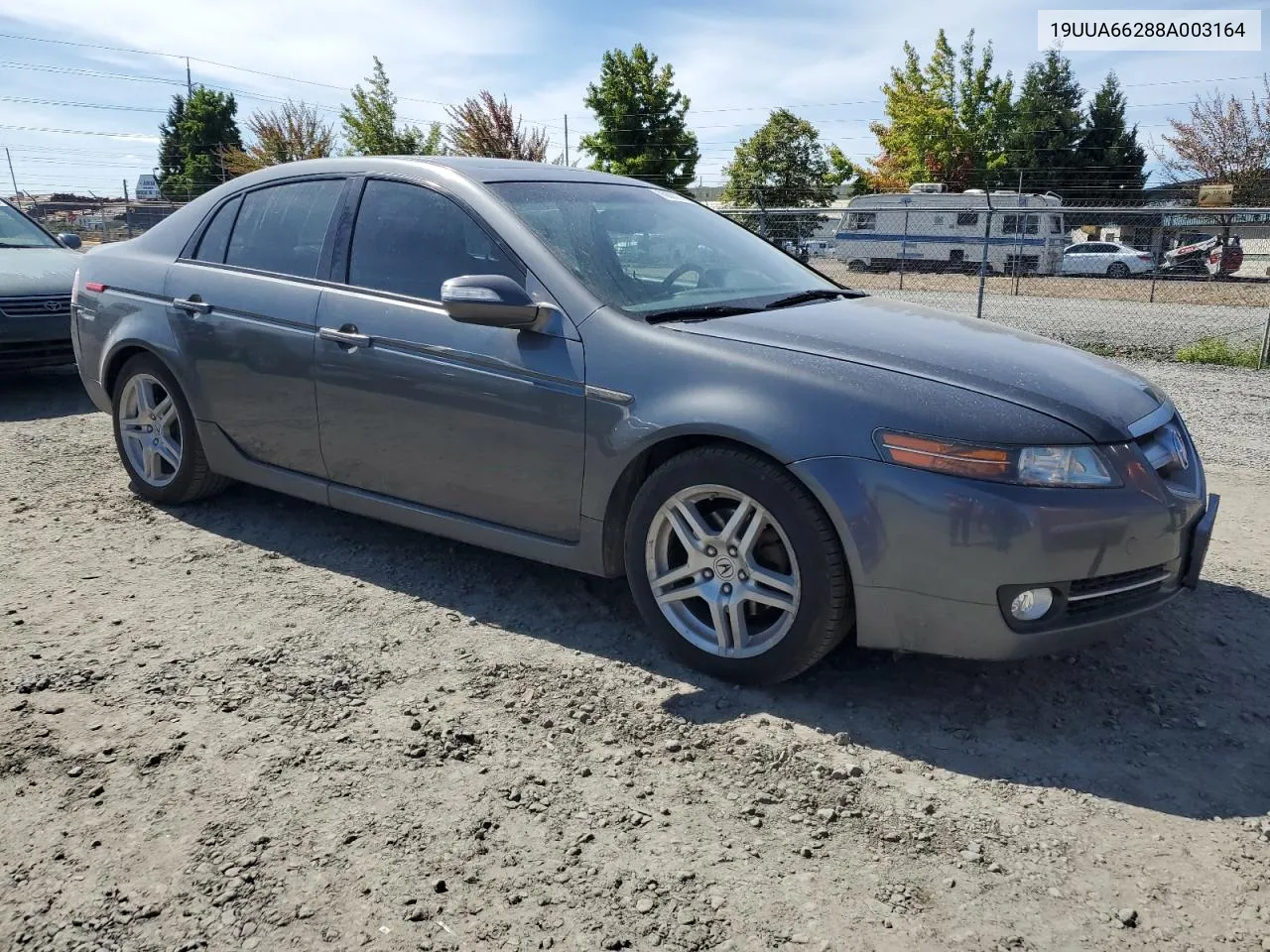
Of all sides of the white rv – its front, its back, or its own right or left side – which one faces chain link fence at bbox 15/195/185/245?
front

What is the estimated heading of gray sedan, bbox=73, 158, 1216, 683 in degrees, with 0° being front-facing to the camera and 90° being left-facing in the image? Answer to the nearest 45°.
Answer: approximately 315°

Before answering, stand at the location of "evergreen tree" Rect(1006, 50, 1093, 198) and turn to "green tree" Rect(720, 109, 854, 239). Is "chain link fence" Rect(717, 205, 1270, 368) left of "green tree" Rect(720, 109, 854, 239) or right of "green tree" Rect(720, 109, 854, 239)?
left

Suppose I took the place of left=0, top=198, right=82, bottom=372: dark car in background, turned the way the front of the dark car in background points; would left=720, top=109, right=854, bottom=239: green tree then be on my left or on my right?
on my left

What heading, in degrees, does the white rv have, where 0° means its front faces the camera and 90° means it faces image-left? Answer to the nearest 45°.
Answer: approximately 90°

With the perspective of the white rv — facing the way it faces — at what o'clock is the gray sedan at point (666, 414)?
The gray sedan is roughly at 9 o'clock from the white rv.

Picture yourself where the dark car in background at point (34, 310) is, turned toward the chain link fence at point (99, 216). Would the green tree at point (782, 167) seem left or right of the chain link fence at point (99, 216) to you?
right

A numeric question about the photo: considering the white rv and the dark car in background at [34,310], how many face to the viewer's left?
1
